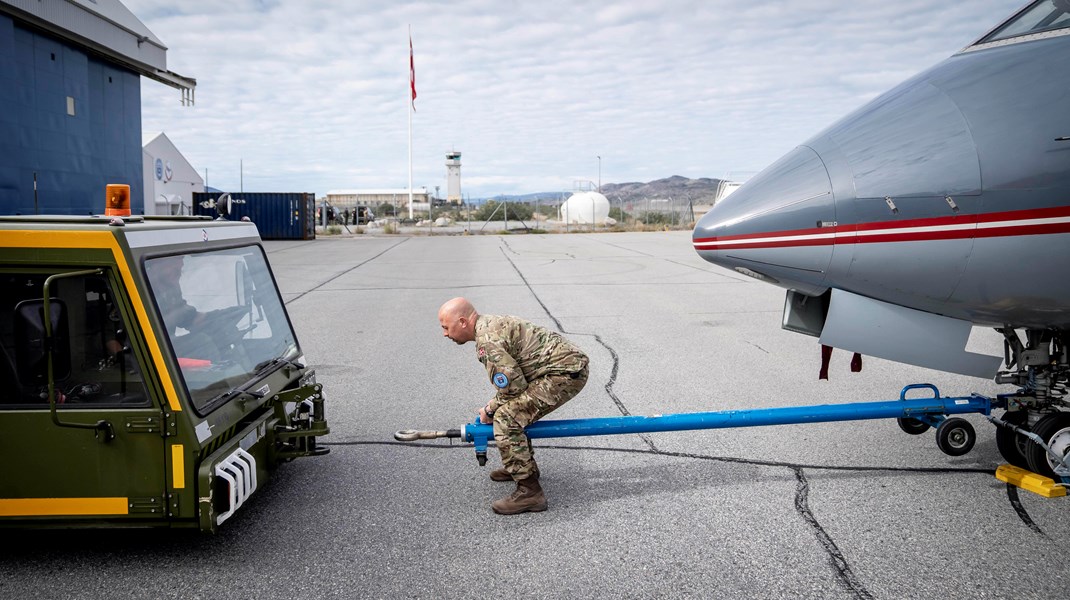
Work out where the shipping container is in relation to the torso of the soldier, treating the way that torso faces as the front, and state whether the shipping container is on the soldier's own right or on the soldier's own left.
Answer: on the soldier's own right

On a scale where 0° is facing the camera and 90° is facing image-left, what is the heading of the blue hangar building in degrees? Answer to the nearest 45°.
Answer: approximately 315°

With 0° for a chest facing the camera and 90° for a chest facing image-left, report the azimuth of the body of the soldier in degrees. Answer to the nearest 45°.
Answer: approximately 90°

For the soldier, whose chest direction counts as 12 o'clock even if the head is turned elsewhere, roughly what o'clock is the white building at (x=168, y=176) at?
The white building is roughly at 2 o'clock from the soldier.

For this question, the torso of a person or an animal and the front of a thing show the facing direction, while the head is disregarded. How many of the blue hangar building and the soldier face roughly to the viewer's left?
1

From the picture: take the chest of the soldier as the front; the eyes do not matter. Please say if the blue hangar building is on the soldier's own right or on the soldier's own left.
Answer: on the soldier's own right

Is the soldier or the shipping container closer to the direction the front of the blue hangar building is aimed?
the soldier
